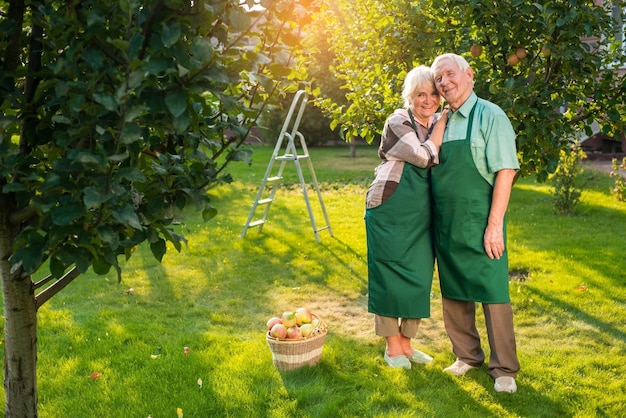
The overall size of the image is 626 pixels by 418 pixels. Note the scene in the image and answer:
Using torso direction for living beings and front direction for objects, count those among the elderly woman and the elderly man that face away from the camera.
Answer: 0

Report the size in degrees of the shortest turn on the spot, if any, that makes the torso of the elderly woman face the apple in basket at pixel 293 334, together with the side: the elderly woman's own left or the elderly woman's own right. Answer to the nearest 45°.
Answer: approximately 135° to the elderly woman's own right

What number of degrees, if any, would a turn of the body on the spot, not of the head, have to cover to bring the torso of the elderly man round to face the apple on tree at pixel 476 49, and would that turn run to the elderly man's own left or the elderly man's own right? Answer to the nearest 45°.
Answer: approximately 135° to the elderly man's own right

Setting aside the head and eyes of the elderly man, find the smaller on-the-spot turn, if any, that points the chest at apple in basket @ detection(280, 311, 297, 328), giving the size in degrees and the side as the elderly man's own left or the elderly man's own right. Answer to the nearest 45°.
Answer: approximately 45° to the elderly man's own right

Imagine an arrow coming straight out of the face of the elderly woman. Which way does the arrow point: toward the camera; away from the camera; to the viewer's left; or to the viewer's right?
toward the camera

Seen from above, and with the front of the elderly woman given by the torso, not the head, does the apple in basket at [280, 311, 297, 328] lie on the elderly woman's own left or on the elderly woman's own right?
on the elderly woman's own right

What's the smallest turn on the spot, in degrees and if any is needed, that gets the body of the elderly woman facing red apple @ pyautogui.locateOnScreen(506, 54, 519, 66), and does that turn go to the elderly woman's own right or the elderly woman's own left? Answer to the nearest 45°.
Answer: approximately 90° to the elderly woman's own left

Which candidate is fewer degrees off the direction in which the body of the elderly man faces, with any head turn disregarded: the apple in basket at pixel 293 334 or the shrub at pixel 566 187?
the apple in basket

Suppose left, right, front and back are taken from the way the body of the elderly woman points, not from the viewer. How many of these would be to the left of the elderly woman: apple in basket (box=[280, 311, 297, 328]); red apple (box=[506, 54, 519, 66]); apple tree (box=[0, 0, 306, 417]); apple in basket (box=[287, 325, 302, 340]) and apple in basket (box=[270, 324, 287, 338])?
1

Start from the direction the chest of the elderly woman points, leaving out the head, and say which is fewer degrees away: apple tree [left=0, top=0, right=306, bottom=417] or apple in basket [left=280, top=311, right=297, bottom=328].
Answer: the apple tree

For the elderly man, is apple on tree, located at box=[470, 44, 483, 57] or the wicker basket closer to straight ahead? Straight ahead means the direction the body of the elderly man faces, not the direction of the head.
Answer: the wicker basket

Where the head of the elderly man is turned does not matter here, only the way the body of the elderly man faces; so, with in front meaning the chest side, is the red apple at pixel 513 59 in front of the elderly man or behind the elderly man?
behind

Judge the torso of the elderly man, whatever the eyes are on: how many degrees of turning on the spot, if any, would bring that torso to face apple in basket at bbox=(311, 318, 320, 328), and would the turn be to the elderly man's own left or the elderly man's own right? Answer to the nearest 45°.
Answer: approximately 45° to the elderly man's own right

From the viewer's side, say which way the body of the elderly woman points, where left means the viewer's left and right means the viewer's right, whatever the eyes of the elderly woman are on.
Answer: facing the viewer and to the right of the viewer

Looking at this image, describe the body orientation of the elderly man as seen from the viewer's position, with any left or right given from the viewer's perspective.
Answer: facing the viewer and to the left of the viewer
